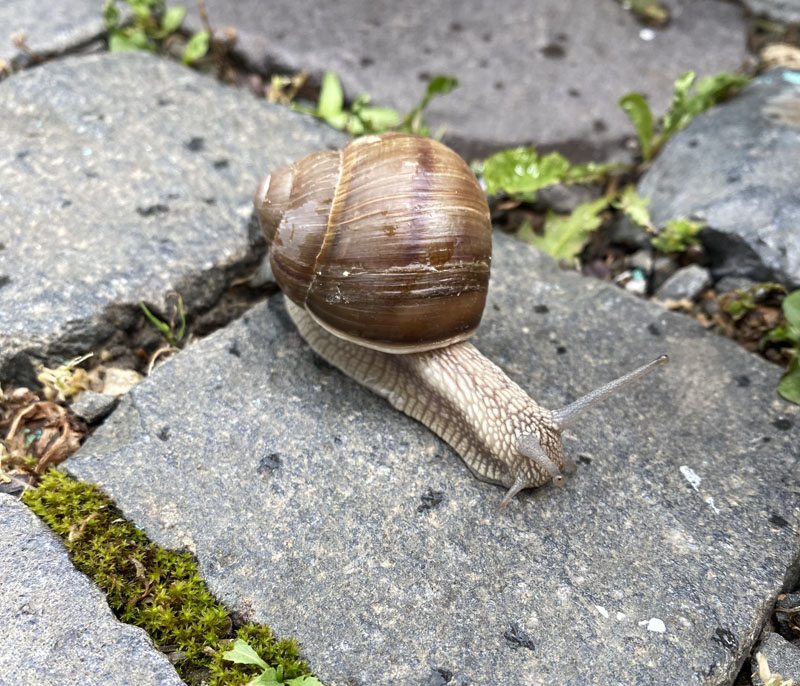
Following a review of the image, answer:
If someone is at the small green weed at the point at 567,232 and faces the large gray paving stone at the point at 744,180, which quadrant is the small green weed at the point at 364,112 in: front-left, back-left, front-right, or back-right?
back-left

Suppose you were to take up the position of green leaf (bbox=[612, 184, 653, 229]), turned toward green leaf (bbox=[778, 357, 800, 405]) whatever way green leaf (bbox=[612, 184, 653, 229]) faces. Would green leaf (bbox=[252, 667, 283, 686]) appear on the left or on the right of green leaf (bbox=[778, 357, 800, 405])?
right

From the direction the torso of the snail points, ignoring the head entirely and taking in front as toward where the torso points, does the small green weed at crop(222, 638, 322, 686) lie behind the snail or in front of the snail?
in front

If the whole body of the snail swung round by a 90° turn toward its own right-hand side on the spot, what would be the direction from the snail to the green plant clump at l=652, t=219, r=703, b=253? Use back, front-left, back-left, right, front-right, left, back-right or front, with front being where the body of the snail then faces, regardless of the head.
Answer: back

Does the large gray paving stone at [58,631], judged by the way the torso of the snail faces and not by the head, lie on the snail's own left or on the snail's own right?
on the snail's own right

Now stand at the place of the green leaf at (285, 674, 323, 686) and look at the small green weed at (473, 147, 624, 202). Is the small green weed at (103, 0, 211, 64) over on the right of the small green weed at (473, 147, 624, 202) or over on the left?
left

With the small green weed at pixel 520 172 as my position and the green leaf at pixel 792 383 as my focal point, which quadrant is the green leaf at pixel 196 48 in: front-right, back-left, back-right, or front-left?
back-right

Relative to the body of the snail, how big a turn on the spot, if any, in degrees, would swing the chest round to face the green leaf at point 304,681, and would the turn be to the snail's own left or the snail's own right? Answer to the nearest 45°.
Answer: approximately 45° to the snail's own right

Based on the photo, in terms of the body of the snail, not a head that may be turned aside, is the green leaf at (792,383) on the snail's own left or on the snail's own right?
on the snail's own left

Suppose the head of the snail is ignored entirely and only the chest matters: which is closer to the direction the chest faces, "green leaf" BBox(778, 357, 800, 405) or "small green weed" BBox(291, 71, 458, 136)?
the green leaf

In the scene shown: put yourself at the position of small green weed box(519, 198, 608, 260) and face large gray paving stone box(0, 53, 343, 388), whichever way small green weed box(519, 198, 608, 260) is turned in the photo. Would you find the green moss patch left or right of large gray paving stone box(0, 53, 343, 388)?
left

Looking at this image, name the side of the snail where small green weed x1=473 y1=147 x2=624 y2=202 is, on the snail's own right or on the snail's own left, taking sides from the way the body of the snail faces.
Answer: on the snail's own left

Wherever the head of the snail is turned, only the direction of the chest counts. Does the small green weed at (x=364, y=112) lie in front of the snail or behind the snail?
behind

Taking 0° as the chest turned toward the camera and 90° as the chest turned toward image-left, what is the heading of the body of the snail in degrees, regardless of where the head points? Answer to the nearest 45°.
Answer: approximately 315°
